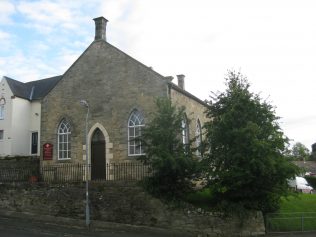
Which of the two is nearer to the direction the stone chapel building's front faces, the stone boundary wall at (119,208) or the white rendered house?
the stone boundary wall

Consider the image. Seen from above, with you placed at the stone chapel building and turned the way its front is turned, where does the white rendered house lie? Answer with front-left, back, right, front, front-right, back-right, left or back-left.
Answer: right

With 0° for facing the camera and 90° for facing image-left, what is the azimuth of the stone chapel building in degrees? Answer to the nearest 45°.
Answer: approximately 45°

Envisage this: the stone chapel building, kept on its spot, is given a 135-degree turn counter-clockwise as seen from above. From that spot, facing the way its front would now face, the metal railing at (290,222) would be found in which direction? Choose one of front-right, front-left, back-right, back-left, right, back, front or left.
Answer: front-right

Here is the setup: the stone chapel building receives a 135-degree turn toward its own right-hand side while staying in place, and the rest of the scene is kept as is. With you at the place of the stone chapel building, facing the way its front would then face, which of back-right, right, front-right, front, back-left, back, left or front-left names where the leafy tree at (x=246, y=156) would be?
back-right
